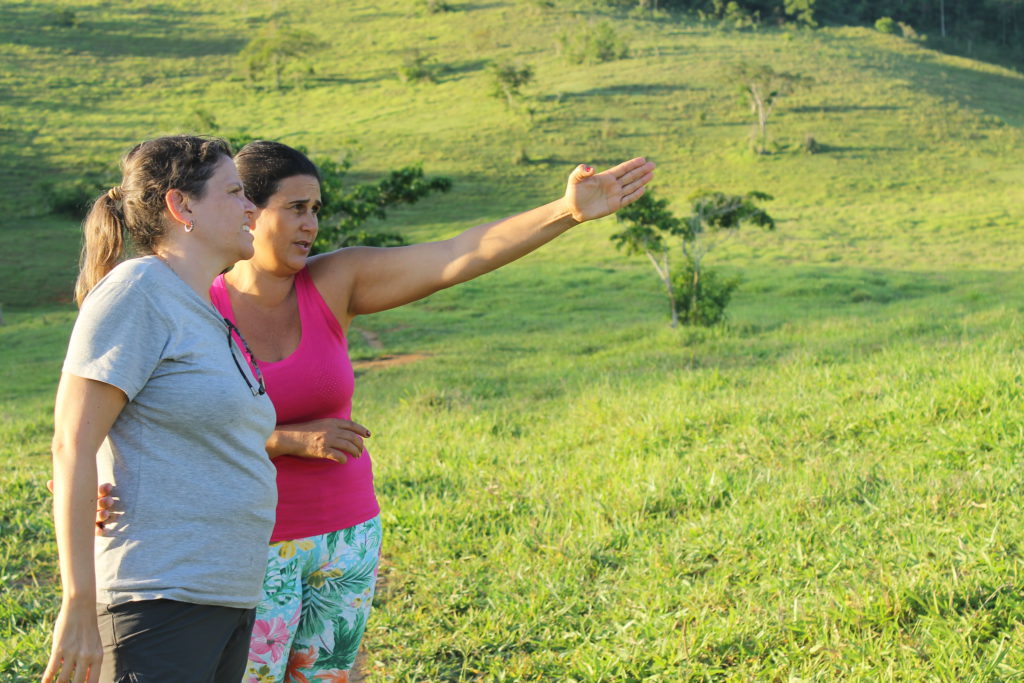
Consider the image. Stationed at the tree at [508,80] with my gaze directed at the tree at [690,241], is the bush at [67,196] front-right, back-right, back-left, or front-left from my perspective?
front-right

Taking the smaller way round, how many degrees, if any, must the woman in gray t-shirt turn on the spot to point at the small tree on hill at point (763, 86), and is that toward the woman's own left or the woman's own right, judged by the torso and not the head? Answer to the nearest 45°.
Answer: approximately 45° to the woman's own left

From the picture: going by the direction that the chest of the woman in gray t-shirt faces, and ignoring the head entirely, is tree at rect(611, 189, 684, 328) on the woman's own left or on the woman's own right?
on the woman's own left

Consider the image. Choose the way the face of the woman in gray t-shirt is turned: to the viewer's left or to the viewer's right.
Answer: to the viewer's right

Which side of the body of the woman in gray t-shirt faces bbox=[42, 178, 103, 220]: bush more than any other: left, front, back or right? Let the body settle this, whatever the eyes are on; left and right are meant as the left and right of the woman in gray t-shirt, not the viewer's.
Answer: left

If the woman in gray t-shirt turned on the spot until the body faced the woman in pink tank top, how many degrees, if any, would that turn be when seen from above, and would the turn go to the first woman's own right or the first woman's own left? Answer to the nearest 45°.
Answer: approximately 45° to the first woman's own left

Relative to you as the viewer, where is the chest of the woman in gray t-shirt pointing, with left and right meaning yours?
facing to the right of the viewer

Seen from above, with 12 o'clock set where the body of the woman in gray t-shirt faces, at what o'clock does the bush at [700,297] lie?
The bush is roughly at 10 o'clock from the woman in gray t-shirt.

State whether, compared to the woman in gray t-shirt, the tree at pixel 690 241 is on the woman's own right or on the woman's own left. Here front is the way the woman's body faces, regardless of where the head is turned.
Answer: on the woman's own left

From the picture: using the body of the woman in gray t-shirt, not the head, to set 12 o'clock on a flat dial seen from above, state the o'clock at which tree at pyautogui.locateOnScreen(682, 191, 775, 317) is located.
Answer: The tree is roughly at 10 o'clock from the woman in gray t-shirt.
